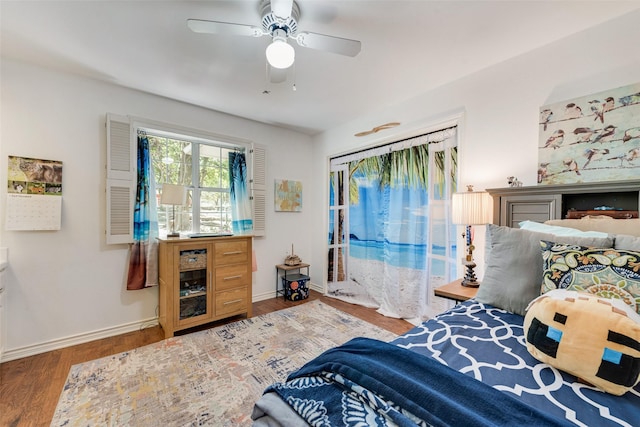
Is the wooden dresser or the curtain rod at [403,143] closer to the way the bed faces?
the wooden dresser

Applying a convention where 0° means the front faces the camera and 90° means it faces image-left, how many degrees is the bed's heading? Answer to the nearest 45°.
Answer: approximately 45°

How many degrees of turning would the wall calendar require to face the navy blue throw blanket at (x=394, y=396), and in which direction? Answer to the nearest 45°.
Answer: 0° — it already faces it

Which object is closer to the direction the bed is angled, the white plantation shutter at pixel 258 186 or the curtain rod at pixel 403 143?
the white plantation shutter

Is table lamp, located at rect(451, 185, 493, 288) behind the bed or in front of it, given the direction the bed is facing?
behind

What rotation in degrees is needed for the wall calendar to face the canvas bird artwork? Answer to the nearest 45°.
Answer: approximately 45° to its left

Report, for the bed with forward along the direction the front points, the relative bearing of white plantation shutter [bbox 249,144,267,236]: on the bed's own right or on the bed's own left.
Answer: on the bed's own right

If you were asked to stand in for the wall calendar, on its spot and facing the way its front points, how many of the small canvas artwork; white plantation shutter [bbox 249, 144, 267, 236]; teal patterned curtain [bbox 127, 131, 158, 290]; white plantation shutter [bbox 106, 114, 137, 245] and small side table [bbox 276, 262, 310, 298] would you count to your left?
5

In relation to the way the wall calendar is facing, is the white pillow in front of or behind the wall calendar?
in front

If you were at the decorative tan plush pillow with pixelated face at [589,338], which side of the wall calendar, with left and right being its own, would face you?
front

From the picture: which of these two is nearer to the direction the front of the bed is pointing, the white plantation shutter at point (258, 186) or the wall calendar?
the wall calendar
